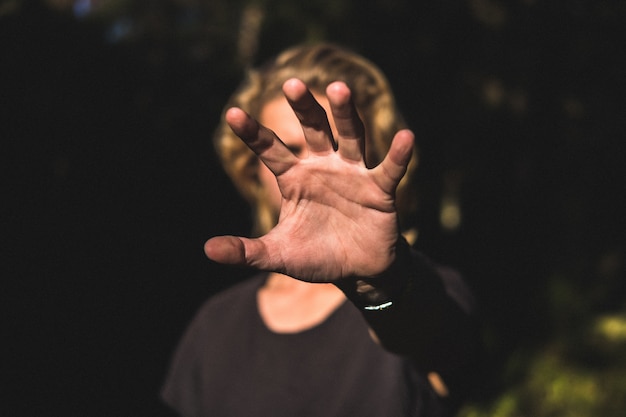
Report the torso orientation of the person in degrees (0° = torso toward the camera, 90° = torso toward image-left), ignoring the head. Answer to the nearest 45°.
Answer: approximately 0°
